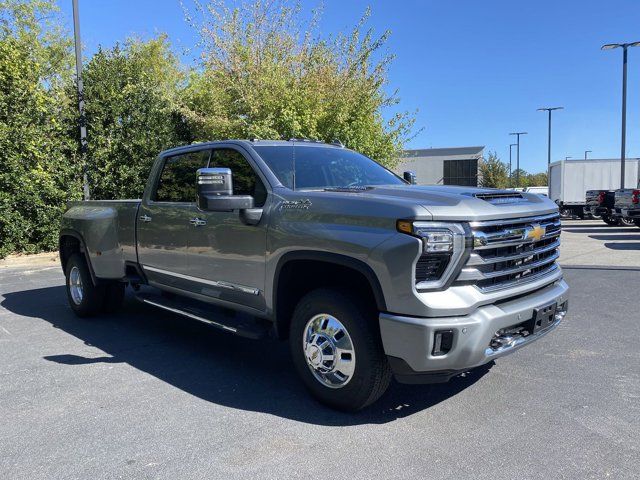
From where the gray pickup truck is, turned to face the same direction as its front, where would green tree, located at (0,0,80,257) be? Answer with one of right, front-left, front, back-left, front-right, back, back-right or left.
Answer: back

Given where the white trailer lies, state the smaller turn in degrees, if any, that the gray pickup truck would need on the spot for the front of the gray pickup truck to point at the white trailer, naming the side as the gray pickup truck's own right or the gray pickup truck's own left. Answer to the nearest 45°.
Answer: approximately 90° to the gray pickup truck's own left

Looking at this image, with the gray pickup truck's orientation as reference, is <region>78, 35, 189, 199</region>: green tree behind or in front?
behind

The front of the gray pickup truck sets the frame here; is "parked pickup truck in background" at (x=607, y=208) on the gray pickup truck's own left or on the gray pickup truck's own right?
on the gray pickup truck's own left

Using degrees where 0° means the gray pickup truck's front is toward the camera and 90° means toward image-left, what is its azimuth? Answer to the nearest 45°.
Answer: approximately 315°

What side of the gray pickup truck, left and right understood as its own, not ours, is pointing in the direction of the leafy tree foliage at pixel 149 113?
back

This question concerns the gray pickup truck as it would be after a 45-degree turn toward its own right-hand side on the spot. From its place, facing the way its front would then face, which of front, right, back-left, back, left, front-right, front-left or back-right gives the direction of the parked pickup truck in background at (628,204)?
back-left
